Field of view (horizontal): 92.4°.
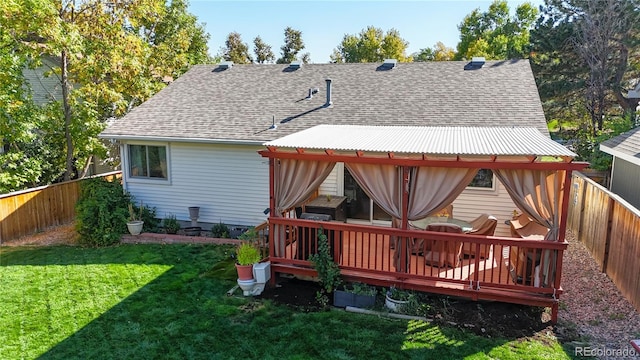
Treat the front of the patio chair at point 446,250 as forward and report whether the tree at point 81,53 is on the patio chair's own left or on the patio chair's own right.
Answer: on the patio chair's own left

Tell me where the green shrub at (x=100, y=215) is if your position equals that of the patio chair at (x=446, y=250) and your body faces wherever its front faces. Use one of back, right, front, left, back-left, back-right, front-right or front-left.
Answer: left

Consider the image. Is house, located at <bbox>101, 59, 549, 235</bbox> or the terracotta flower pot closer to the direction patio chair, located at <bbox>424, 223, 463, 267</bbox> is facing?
the house

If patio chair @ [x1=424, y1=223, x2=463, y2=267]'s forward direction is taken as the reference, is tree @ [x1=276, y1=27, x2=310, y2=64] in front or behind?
in front

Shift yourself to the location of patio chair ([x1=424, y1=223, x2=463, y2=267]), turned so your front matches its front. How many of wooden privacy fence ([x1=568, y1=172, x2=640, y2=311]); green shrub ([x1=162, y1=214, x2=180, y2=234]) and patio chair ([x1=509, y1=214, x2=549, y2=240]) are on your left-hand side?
1

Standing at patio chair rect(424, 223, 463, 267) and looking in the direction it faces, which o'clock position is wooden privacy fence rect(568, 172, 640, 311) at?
The wooden privacy fence is roughly at 2 o'clock from the patio chair.

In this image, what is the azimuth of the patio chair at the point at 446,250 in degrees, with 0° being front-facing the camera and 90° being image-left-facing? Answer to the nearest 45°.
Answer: approximately 180°

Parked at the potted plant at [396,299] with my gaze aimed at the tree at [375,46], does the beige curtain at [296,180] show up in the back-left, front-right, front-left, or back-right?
front-left

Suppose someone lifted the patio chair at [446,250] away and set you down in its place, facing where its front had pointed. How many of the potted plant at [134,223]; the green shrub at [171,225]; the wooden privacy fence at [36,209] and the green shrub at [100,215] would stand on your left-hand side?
4

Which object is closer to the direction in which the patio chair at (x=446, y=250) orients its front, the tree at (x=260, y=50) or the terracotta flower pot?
the tree

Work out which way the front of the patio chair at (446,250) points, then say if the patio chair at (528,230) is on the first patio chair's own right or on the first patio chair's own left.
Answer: on the first patio chair's own right

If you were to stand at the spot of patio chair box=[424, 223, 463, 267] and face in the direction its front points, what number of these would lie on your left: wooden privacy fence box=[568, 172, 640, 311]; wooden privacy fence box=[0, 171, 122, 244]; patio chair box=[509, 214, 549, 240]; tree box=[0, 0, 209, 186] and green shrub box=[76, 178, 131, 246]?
3

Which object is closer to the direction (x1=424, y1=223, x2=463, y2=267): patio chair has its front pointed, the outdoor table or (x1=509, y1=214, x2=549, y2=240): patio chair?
the outdoor table

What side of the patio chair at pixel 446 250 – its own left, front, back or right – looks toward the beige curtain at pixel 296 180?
left

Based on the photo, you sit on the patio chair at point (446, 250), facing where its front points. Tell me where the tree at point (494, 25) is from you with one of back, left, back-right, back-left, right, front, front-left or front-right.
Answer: front

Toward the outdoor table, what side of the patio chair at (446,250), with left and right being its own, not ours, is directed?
front
